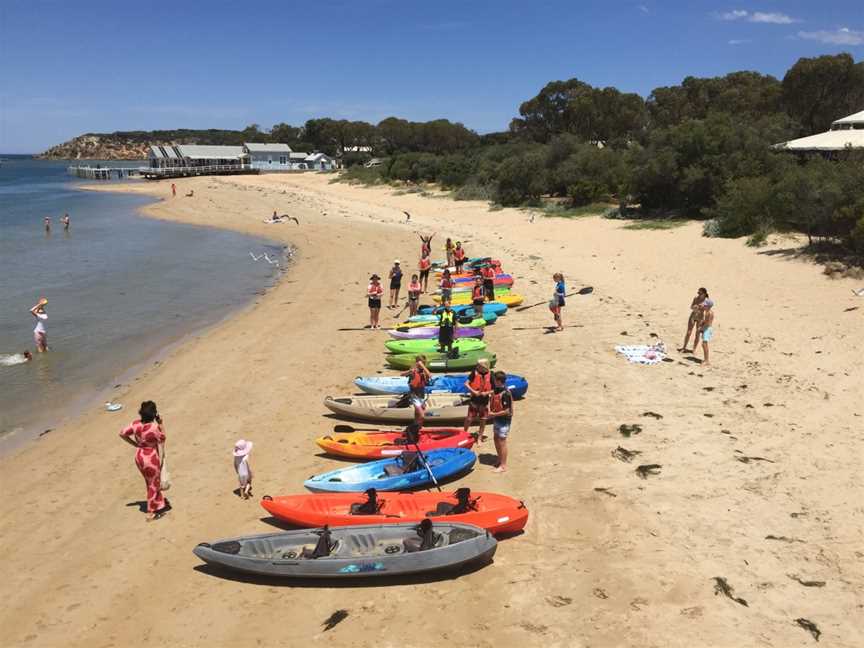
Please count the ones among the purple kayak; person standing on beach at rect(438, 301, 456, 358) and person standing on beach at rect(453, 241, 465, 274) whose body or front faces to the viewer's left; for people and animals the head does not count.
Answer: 1

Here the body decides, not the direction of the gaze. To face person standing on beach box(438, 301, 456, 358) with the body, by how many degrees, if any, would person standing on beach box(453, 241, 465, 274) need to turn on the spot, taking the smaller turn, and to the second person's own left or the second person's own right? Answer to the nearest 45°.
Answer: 0° — they already face them

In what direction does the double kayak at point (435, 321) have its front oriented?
to the viewer's left

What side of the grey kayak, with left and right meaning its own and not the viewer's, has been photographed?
left

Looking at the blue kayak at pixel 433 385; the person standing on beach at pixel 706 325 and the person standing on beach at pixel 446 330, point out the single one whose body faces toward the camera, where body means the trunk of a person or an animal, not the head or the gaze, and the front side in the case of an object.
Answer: the person standing on beach at pixel 446 330

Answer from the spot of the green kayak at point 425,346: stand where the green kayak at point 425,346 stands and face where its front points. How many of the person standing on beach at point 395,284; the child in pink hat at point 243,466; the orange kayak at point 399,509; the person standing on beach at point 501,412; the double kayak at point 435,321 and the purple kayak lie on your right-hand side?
3

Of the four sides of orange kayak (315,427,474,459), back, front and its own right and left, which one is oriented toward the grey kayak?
left

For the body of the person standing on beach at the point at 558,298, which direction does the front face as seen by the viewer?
to the viewer's left

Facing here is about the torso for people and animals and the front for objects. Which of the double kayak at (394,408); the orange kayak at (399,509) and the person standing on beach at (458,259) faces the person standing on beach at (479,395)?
the person standing on beach at (458,259)

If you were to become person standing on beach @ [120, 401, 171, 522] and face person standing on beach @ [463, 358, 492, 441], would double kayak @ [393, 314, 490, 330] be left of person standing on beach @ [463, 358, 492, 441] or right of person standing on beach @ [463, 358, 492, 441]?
left

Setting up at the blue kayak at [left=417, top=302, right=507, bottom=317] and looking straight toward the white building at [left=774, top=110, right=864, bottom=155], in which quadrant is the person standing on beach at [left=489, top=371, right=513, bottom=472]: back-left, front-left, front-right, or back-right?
back-right

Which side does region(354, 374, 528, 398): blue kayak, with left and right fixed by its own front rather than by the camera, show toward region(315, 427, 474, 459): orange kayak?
left

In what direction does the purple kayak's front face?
to the viewer's left

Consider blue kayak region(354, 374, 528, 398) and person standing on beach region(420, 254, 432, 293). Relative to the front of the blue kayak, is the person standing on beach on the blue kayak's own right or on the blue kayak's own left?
on the blue kayak's own right

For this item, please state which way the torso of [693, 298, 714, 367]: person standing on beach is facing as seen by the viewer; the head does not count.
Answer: to the viewer's left

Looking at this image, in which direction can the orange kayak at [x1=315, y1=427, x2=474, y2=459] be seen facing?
to the viewer's left
